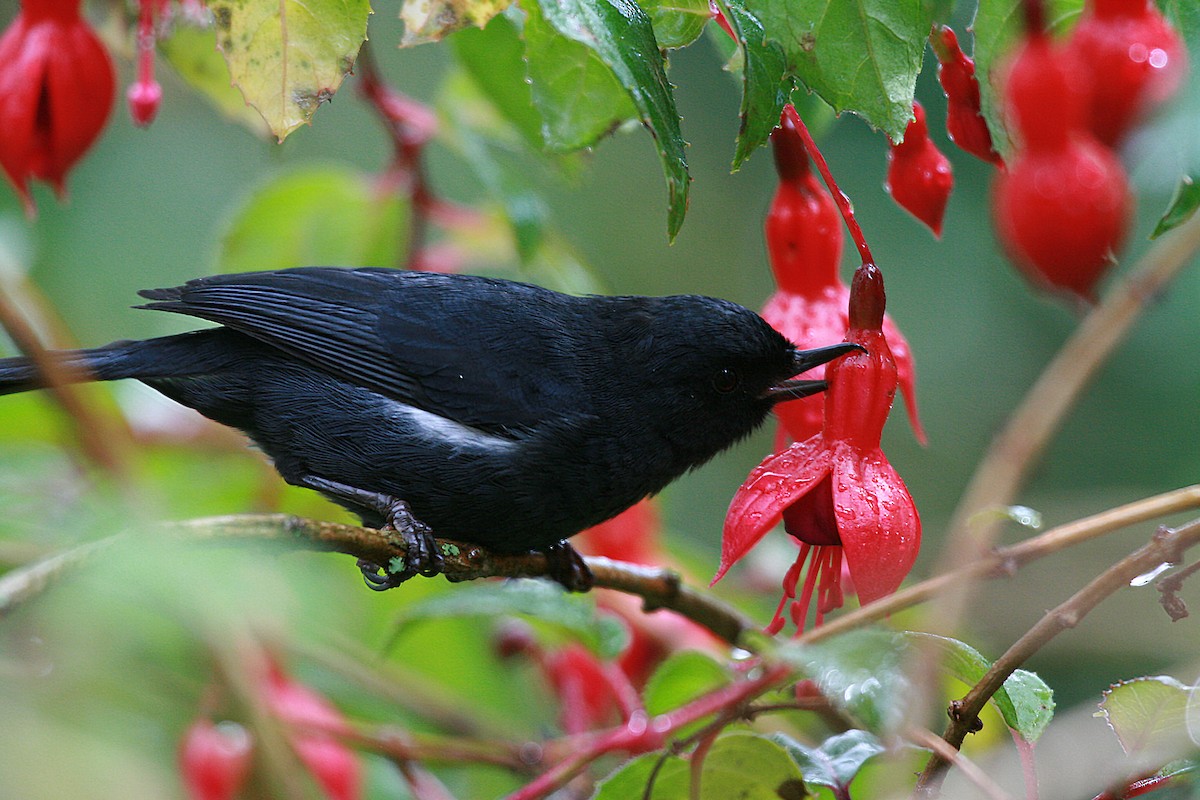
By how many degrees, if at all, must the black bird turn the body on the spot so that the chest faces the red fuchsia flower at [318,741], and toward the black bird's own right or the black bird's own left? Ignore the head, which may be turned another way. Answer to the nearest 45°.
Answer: approximately 90° to the black bird's own right

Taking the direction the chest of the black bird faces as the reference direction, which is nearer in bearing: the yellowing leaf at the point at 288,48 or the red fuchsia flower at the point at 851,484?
the red fuchsia flower

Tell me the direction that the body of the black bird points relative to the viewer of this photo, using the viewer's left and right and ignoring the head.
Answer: facing to the right of the viewer

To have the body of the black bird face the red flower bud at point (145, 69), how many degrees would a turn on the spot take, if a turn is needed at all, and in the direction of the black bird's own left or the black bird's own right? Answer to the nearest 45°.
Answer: approximately 135° to the black bird's own right

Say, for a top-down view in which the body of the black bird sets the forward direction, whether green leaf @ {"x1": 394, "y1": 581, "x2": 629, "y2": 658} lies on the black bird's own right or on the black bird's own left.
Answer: on the black bird's own right
